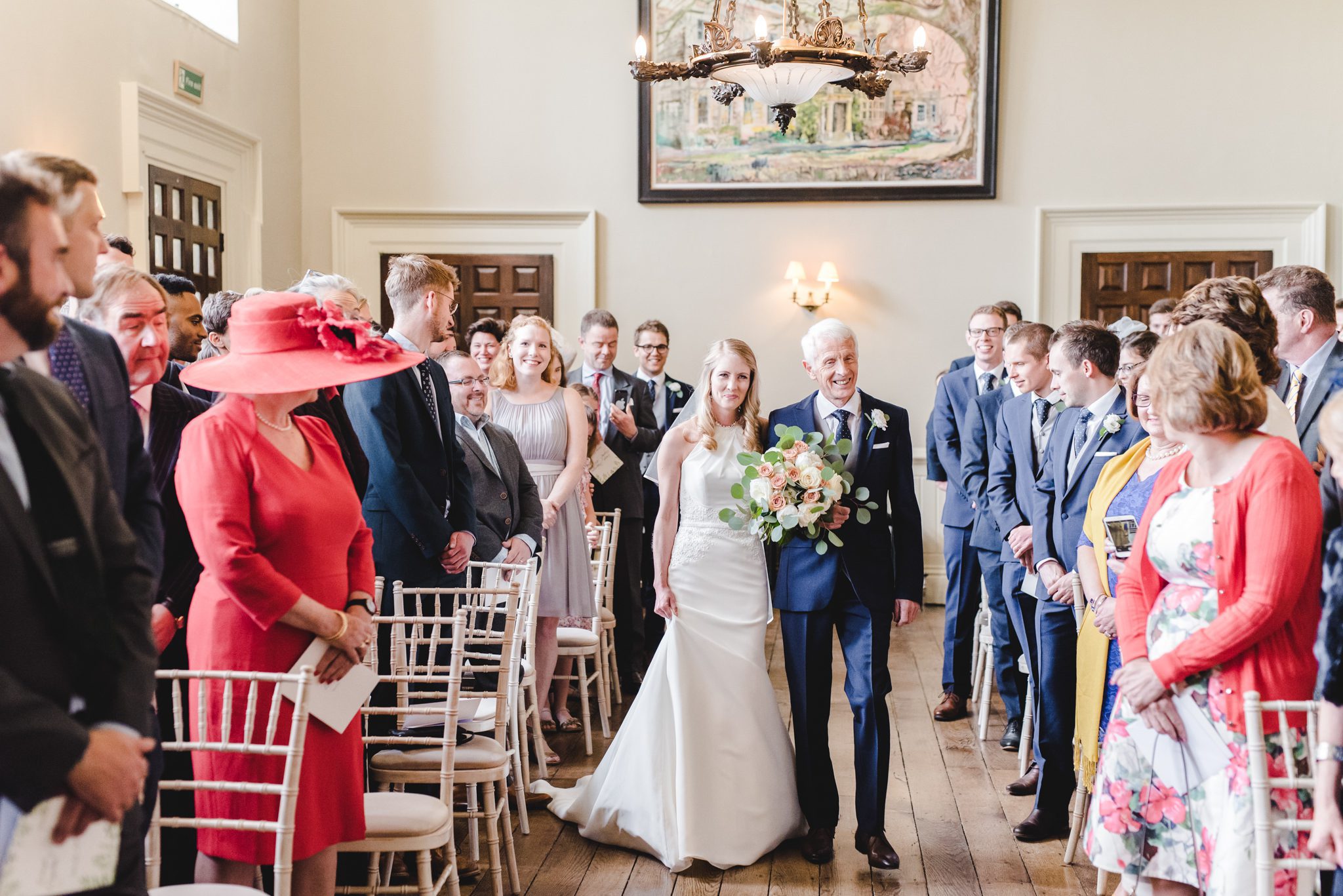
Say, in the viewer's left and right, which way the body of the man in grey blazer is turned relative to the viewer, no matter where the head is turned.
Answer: facing the viewer and to the right of the viewer

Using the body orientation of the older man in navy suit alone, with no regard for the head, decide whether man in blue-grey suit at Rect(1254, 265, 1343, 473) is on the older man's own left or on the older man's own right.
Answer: on the older man's own left

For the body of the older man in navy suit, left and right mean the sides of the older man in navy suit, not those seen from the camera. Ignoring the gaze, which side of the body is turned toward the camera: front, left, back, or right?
front

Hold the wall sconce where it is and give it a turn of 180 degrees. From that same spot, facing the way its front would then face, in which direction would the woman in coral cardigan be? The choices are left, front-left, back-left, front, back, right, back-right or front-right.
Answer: back

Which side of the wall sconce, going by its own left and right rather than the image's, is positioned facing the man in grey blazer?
front

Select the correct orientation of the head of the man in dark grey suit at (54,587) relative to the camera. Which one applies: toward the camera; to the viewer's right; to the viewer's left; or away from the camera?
to the viewer's right

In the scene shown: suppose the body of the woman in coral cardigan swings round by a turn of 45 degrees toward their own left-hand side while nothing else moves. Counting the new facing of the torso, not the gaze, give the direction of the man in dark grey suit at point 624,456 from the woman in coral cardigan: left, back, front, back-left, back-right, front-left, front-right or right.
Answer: back-right

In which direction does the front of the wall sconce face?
toward the camera

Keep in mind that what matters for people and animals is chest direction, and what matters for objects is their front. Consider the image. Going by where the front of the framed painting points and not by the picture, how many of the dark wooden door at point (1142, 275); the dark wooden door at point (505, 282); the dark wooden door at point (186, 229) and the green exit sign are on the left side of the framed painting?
1

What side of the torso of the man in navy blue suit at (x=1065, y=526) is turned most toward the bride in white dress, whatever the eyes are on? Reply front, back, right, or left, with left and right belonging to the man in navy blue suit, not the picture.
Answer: front

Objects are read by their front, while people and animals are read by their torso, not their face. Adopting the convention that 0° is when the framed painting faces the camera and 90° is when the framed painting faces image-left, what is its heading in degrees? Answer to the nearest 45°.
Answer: approximately 0°

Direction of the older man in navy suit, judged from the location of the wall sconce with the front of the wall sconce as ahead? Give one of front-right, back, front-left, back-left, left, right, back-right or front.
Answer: front
